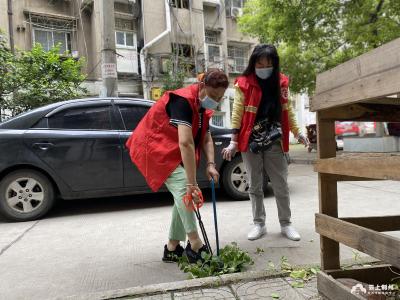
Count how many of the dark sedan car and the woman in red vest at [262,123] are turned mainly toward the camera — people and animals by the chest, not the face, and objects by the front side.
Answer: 1

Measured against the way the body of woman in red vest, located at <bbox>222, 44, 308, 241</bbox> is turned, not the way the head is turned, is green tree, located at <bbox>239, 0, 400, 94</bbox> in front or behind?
behind

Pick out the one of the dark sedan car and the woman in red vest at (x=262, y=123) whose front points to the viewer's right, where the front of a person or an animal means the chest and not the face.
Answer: the dark sedan car

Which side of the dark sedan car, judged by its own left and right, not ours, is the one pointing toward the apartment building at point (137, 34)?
left

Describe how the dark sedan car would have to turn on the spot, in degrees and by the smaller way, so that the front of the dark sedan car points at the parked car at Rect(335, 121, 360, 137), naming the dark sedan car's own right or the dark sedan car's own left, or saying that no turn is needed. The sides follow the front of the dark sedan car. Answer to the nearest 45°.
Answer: approximately 45° to the dark sedan car's own left

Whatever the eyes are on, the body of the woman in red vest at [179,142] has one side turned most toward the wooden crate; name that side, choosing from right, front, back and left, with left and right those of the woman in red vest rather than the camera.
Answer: front

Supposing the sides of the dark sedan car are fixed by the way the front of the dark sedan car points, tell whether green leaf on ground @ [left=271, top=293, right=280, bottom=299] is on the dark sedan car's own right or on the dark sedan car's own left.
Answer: on the dark sedan car's own right

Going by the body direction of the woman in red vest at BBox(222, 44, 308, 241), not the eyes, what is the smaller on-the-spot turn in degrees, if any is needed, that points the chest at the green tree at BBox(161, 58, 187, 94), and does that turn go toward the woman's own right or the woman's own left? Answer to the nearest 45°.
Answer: approximately 180°

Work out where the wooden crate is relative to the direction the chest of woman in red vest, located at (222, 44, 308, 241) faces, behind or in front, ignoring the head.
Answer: in front

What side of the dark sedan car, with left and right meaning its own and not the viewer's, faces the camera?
right

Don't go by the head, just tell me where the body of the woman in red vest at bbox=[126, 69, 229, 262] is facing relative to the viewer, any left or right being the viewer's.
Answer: facing the viewer and to the right of the viewer

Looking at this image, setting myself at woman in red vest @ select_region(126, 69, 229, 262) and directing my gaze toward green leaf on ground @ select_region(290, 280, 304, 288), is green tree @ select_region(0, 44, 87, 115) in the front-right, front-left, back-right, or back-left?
back-left
